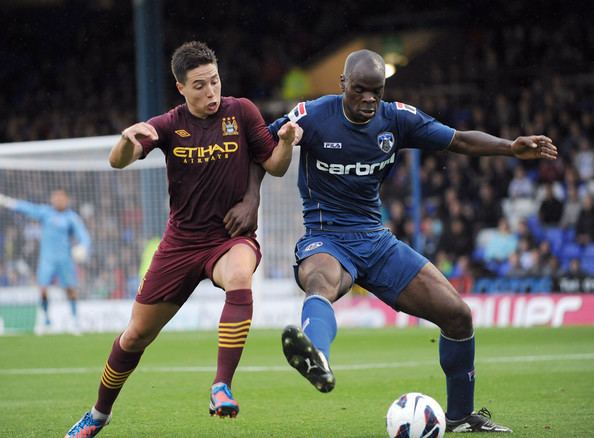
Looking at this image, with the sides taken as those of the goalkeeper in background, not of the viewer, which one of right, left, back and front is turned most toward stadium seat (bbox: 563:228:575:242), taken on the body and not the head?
left

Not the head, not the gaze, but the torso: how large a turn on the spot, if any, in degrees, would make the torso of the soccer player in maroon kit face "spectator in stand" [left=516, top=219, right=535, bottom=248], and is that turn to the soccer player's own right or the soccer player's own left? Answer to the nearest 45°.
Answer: approximately 135° to the soccer player's own left

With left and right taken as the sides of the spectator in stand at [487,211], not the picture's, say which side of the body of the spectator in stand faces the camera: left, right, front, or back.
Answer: front

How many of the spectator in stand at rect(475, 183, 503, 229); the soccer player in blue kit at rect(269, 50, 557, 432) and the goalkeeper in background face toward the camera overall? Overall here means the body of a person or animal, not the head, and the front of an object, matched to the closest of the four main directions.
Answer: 3

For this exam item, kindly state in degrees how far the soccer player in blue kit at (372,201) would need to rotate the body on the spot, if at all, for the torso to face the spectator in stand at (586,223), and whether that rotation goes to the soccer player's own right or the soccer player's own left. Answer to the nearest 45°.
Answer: approximately 180°

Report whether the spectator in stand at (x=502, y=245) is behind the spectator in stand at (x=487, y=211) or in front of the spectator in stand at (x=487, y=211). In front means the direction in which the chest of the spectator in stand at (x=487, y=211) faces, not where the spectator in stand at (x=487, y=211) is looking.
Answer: in front

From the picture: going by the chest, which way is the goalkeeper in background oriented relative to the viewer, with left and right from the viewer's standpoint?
facing the viewer

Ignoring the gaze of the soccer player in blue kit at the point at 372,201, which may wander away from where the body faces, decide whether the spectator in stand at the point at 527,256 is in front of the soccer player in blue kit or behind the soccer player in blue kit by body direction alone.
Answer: behind

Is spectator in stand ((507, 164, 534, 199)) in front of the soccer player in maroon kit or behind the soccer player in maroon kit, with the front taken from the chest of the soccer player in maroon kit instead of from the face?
behind

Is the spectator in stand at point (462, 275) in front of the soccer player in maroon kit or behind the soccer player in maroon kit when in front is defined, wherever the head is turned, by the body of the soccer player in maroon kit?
behind

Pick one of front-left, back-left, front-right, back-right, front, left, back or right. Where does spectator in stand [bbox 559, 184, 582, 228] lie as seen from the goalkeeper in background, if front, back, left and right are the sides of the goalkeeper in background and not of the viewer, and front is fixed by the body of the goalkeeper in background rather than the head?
left
